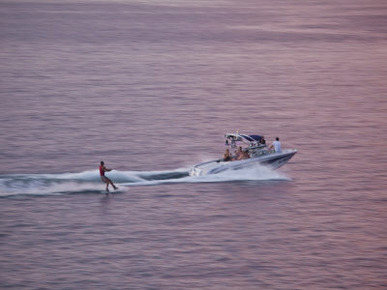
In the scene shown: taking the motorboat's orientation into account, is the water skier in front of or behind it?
behind

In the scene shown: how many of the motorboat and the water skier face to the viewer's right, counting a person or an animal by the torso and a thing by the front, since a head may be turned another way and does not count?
2

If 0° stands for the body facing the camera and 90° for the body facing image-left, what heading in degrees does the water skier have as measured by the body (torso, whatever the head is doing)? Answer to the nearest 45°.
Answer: approximately 270°

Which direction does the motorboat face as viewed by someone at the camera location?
facing to the right of the viewer
